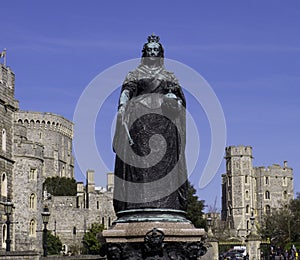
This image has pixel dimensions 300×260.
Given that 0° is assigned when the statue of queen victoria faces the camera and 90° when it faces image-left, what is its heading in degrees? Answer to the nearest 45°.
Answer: approximately 0°

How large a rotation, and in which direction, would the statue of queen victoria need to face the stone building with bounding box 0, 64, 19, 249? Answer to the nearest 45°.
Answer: approximately 180°
